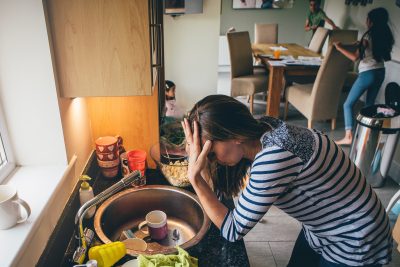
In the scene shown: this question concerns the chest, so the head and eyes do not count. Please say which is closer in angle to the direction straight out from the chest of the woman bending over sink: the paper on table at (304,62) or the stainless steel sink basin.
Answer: the stainless steel sink basin

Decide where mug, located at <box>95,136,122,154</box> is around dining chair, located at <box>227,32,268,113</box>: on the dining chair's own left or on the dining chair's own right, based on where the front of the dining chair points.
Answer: on the dining chair's own right

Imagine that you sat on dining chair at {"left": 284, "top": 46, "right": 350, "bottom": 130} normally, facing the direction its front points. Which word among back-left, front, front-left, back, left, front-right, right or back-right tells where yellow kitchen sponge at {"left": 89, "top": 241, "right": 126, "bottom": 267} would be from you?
back-left

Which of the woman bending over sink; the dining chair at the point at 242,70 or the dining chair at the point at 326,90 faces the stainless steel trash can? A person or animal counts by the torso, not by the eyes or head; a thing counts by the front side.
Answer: the dining chair at the point at 242,70

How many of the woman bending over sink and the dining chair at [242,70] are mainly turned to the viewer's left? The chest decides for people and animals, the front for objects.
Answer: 1

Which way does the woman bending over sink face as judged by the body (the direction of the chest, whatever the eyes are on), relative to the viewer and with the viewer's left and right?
facing to the left of the viewer

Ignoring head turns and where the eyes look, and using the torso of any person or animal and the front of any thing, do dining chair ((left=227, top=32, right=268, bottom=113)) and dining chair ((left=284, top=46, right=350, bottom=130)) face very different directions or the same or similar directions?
very different directions

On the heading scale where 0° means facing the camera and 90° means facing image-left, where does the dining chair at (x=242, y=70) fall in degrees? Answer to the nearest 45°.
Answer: approximately 315°

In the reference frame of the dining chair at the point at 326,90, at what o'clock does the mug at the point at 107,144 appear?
The mug is roughly at 8 o'clock from the dining chair.
